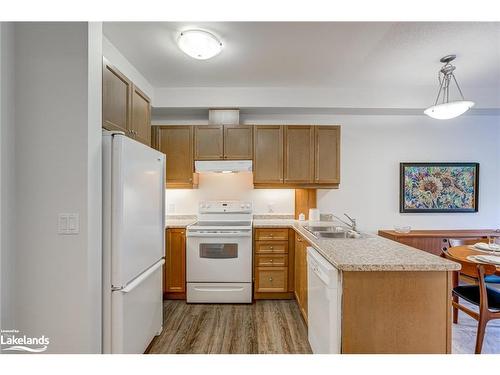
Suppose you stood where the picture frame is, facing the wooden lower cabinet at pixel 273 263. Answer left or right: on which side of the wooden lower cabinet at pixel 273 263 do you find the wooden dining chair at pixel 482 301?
left

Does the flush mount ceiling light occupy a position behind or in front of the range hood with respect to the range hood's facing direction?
in front

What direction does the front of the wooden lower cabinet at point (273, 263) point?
toward the camera

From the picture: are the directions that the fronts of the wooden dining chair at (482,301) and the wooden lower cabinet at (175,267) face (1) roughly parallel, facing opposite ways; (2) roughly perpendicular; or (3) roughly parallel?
roughly perpendicular

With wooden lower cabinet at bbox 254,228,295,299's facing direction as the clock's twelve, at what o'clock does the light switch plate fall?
The light switch plate is roughly at 1 o'clock from the wooden lower cabinet.

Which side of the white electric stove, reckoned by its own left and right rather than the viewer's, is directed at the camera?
front

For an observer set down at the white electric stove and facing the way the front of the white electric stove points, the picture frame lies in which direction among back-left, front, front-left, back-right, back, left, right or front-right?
left

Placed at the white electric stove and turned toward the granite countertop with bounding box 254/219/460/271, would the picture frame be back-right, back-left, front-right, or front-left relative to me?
front-left

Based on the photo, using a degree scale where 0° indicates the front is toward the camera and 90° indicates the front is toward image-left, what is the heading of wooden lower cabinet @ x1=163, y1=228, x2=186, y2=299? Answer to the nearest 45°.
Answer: approximately 0°

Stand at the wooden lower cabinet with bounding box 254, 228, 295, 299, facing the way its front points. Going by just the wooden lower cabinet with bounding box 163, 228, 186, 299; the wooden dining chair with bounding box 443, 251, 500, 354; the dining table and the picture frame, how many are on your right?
1

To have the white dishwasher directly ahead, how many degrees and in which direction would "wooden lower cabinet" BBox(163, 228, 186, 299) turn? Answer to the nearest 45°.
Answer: approximately 45° to its left

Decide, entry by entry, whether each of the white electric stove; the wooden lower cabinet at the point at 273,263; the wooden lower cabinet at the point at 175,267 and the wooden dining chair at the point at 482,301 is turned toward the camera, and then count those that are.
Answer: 3

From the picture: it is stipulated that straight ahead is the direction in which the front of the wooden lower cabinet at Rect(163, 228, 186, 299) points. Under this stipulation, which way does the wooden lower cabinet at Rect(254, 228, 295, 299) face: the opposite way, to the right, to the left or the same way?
the same way

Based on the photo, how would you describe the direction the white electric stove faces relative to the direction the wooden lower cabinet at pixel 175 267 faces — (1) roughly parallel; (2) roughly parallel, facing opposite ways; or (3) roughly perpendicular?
roughly parallel

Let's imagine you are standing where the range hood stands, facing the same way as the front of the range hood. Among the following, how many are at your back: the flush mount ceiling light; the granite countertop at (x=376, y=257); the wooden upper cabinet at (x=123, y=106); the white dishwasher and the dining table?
0

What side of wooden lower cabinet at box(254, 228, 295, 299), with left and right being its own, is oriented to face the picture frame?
left

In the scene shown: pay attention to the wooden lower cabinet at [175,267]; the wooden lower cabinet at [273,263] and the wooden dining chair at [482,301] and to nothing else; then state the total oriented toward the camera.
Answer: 2

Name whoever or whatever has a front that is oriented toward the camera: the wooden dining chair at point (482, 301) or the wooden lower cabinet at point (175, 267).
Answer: the wooden lower cabinet

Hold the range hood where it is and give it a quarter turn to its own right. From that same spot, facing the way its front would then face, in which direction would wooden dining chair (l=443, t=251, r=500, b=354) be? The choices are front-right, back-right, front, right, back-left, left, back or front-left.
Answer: back-left

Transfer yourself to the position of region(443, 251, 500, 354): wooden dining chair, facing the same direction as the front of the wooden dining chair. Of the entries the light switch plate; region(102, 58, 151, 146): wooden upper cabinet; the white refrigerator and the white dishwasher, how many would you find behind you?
4
